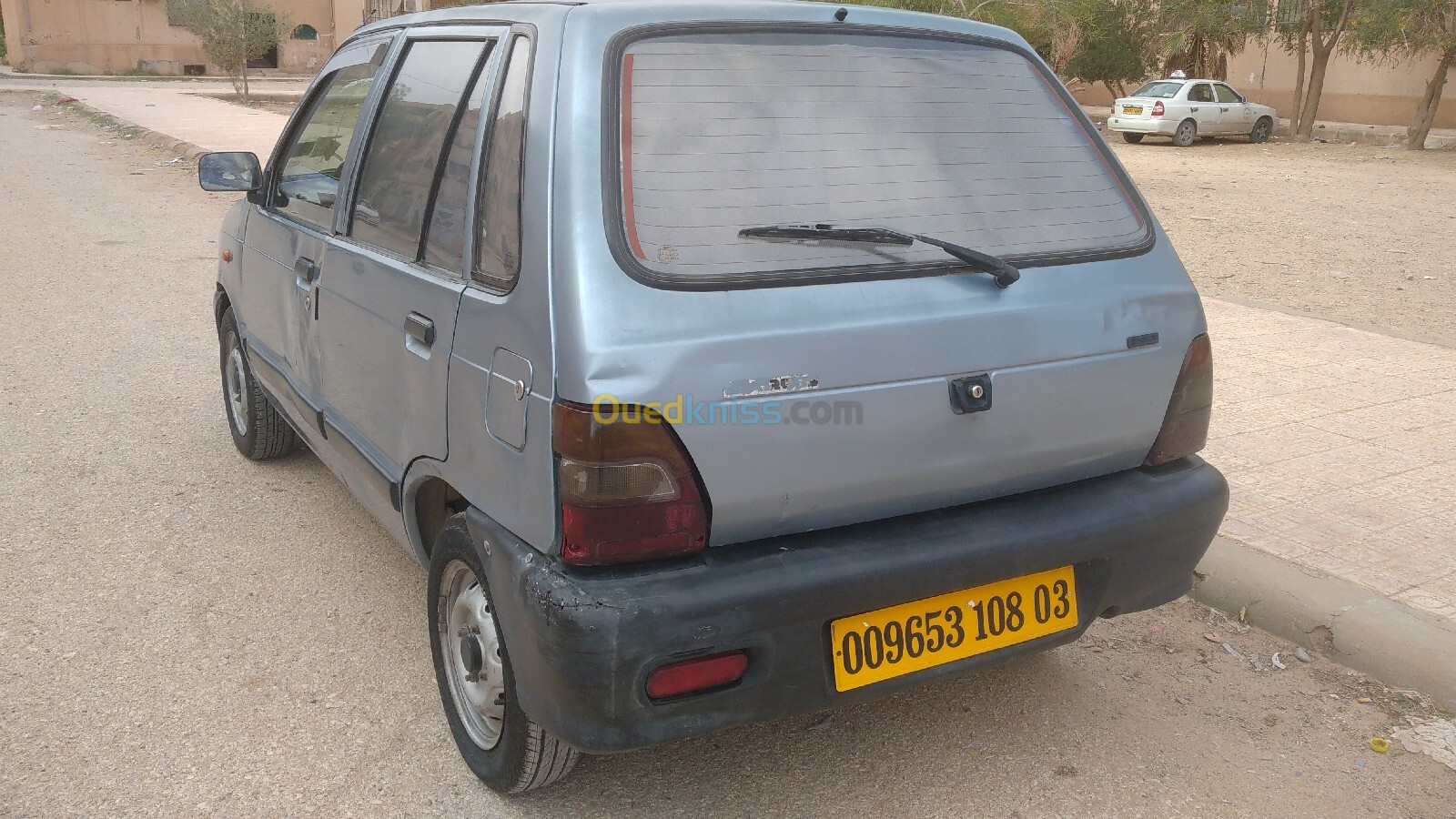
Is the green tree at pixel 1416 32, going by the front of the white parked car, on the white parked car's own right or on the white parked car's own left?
on the white parked car's own right

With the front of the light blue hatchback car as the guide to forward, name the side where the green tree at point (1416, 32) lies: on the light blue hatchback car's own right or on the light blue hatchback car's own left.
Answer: on the light blue hatchback car's own right

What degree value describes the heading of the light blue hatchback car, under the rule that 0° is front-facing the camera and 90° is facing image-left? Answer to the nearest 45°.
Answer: approximately 135°
